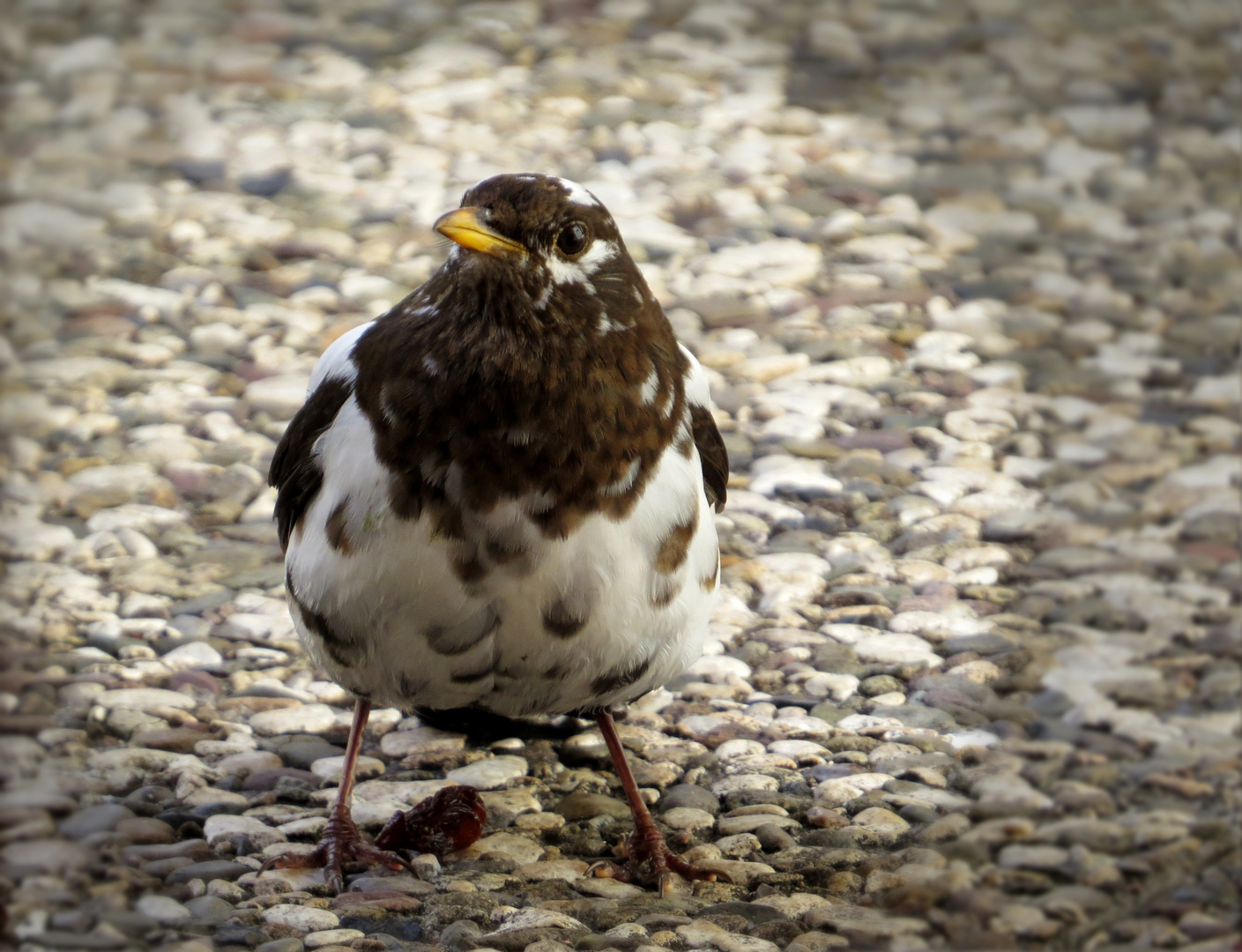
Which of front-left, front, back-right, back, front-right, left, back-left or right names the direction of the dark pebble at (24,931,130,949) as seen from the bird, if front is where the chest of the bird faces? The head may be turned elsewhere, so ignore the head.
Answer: front-right

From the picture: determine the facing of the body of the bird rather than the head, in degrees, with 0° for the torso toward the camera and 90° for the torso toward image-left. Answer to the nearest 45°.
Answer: approximately 0°

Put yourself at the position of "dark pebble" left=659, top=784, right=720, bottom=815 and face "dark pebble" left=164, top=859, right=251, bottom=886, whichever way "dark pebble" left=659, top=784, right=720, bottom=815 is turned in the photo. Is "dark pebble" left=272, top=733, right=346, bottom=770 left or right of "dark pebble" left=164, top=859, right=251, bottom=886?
right
